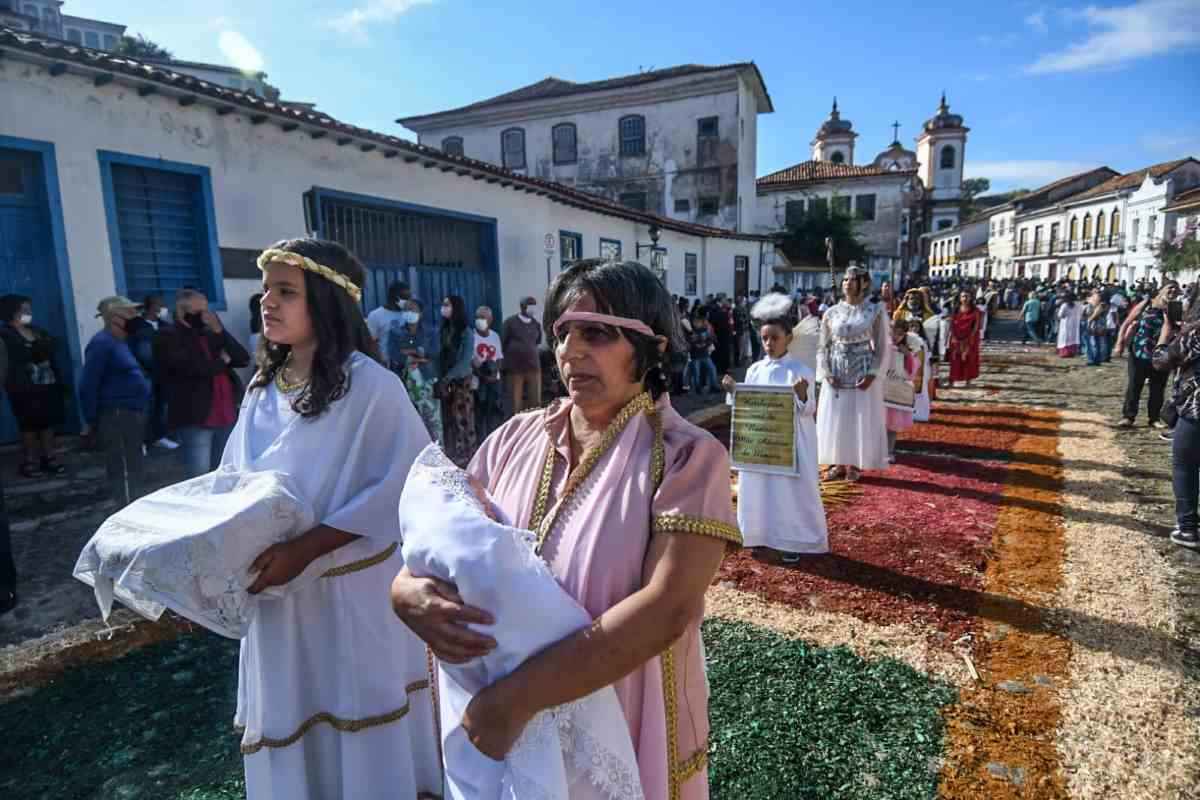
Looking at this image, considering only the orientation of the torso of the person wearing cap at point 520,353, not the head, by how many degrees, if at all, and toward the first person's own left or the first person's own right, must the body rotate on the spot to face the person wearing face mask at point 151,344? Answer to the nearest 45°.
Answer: approximately 90° to the first person's own right

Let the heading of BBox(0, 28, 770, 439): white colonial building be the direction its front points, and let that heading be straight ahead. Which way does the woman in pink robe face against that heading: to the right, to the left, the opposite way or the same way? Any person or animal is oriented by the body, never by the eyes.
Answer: to the right

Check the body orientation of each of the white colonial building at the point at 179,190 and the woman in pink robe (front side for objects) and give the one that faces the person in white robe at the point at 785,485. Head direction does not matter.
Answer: the white colonial building

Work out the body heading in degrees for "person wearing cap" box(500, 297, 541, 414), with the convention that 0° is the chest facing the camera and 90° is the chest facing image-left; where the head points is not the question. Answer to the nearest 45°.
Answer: approximately 315°

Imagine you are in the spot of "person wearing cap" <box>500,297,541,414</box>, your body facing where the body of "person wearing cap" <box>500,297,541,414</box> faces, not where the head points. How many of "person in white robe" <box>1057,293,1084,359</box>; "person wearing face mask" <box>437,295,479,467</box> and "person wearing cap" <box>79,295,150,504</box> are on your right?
2

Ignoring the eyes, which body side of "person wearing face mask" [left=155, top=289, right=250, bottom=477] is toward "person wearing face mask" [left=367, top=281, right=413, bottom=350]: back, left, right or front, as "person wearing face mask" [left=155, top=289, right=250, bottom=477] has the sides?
left

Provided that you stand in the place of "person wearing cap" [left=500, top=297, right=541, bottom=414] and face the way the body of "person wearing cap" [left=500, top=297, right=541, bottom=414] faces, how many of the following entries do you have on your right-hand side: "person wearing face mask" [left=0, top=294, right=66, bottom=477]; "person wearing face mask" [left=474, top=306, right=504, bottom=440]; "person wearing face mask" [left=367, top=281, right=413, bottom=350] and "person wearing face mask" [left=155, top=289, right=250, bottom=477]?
4

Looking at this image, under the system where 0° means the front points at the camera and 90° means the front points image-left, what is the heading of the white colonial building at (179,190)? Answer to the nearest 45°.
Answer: approximately 315°

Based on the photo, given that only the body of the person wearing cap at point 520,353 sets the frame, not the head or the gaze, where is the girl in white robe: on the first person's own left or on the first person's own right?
on the first person's own right

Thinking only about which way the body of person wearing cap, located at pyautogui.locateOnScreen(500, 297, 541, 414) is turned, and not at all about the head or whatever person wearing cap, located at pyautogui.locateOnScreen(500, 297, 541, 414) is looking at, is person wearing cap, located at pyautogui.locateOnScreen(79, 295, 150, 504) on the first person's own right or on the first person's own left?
on the first person's own right
